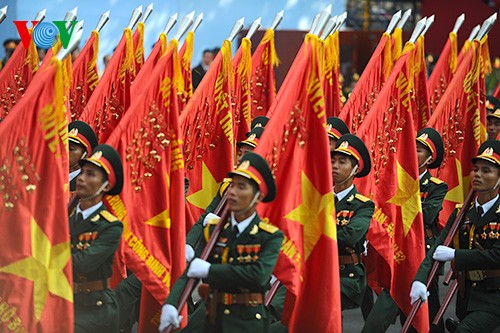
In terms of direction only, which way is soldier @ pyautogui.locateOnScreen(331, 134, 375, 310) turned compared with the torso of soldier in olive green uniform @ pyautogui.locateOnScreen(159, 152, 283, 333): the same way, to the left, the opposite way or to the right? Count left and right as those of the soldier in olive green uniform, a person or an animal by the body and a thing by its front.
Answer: the same way

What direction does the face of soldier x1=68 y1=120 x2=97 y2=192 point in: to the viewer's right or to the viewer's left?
to the viewer's left

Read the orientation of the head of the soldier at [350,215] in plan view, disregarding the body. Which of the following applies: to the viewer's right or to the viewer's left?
to the viewer's left

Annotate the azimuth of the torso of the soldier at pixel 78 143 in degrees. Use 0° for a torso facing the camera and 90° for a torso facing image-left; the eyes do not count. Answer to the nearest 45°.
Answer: approximately 45°

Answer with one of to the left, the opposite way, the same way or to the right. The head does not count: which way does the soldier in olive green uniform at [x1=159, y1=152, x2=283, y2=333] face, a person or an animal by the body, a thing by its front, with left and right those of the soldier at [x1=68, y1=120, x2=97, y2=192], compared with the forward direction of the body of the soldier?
the same way

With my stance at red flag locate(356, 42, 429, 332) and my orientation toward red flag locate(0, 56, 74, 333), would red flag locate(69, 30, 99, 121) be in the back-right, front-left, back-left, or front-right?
front-right

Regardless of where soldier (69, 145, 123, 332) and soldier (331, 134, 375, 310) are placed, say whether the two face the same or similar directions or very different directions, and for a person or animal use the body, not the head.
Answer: same or similar directions

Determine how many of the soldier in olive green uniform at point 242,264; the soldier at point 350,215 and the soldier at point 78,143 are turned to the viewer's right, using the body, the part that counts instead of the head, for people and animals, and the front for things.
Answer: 0

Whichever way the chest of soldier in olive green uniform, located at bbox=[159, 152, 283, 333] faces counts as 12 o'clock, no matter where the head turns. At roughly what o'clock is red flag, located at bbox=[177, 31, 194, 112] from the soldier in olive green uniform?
The red flag is roughly at 4 o'clock from the soldier in olive green uniform.

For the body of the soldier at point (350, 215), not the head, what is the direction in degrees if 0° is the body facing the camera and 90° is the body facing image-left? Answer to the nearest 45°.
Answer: approximately 45°

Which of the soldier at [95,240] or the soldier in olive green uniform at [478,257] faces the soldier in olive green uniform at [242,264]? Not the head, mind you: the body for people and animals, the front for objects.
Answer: the soldier in olive green uniform at [478,257]

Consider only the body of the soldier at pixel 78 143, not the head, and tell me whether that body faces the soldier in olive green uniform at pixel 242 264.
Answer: no

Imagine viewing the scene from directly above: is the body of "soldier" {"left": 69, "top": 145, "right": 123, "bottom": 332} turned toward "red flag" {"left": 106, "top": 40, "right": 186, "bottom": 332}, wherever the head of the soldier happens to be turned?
no

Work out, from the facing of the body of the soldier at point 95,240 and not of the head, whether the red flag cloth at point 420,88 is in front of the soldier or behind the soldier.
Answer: behind

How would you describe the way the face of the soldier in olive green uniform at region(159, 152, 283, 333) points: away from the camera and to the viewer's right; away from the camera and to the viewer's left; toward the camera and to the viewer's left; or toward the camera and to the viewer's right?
toward the camera and to the viewer's left
